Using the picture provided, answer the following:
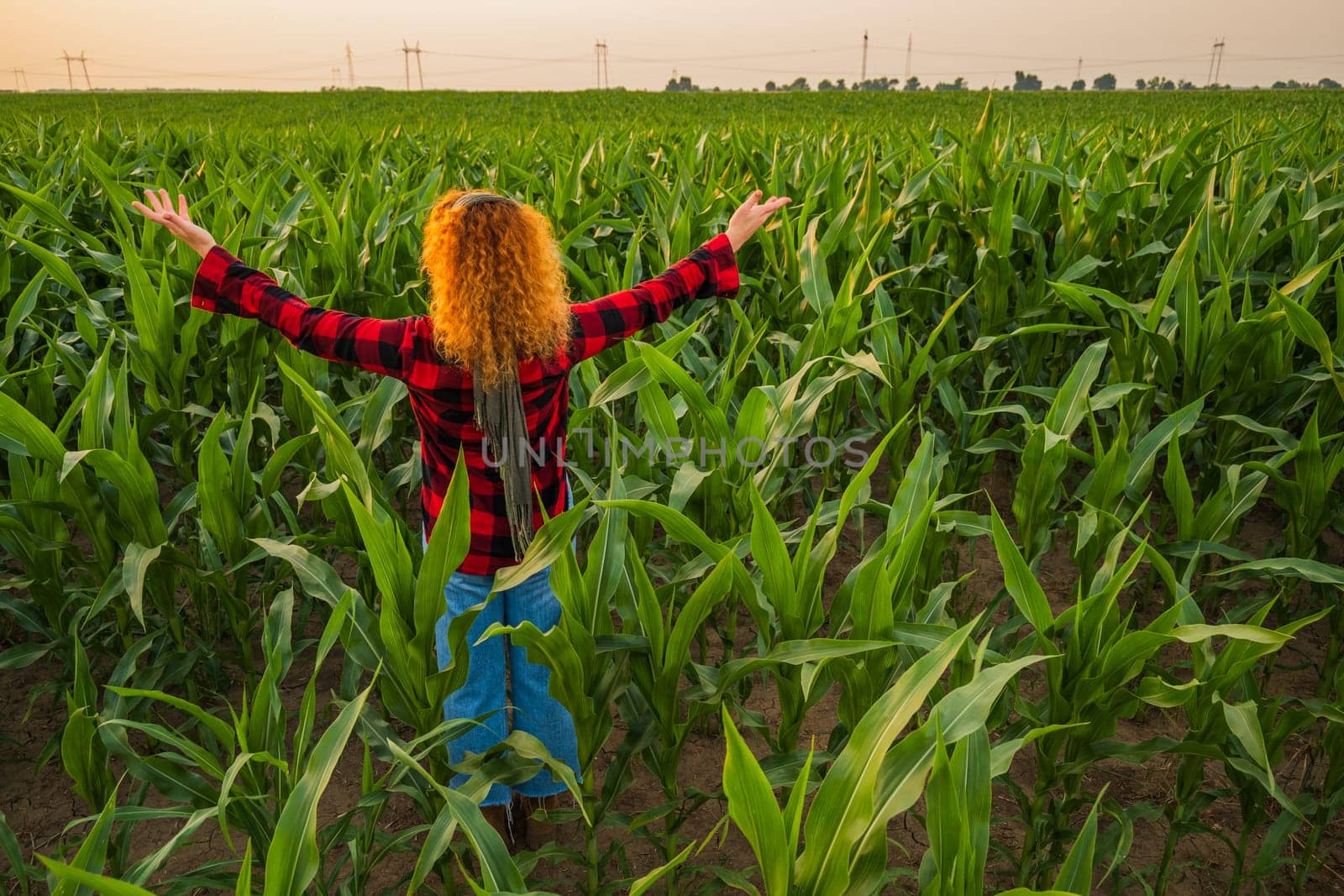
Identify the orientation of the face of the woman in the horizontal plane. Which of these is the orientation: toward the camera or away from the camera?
away from the camera

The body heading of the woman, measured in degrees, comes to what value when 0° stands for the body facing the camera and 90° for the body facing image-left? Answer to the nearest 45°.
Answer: approximately 180°
